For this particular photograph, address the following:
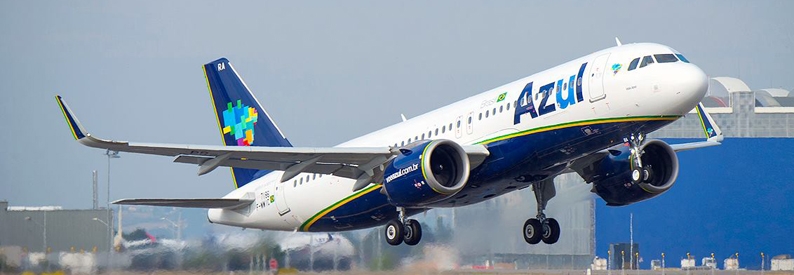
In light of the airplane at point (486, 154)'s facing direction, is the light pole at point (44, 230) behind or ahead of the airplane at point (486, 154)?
behind

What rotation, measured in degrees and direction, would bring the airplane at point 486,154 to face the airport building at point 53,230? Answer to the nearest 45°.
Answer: approximately 180°
